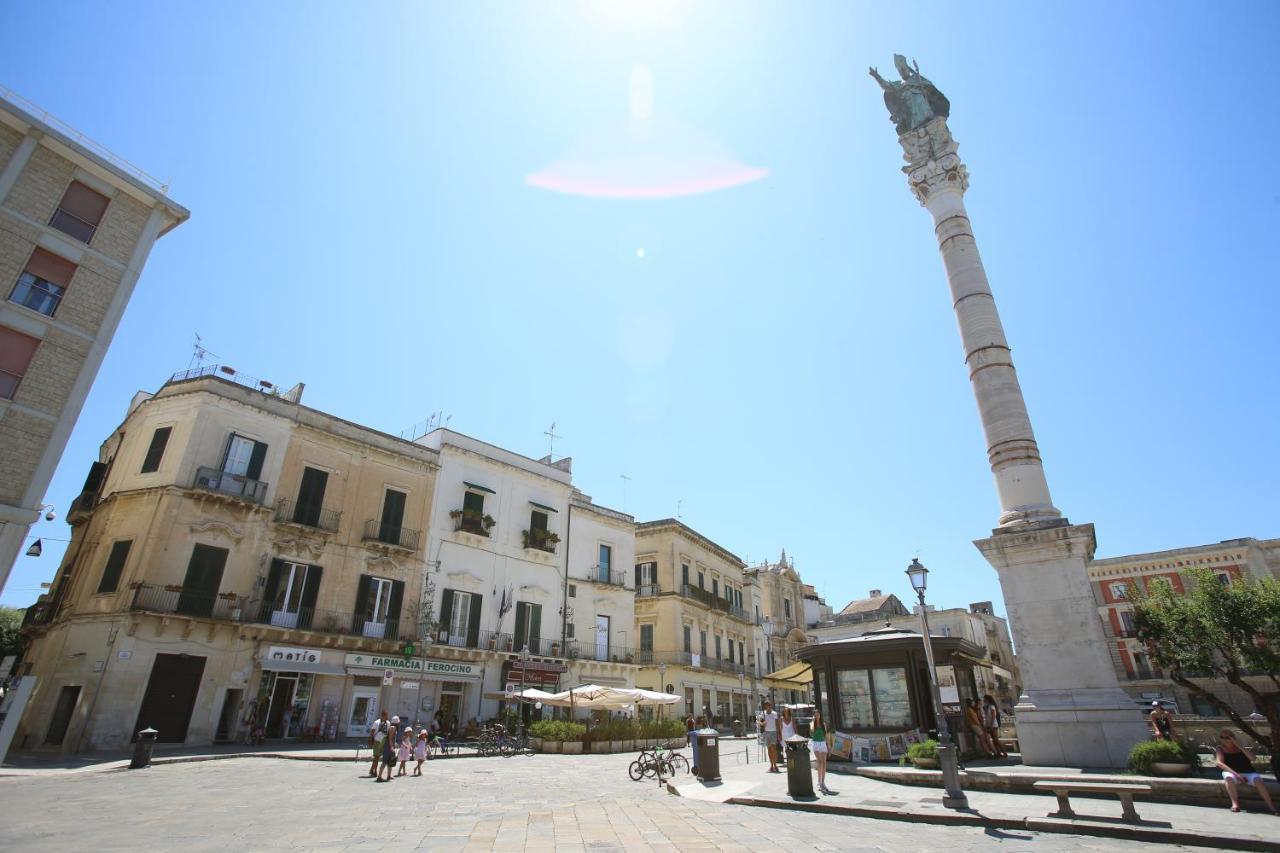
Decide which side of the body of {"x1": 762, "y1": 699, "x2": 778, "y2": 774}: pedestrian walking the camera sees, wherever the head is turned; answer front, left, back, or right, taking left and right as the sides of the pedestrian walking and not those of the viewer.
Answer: front

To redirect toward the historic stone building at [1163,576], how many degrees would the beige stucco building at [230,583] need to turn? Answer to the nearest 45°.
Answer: approximately 45° to its left

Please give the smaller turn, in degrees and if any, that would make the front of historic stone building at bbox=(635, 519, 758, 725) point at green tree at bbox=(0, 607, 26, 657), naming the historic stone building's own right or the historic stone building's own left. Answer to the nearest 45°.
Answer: approximately 135° to the historic stone building's own right

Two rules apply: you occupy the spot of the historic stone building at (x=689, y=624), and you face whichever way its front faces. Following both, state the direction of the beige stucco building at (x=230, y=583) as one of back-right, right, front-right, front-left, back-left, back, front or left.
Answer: right

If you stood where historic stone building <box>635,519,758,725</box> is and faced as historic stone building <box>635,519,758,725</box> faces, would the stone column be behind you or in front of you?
in front

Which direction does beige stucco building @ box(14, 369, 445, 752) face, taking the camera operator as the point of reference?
facing the viewer and to the right of the viewer

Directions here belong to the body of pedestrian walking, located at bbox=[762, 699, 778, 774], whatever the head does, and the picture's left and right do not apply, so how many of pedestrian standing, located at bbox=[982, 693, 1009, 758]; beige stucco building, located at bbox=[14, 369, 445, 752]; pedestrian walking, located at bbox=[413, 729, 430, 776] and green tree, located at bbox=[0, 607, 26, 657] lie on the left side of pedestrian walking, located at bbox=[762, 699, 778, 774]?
1

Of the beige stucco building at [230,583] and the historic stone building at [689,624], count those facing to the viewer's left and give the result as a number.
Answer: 0

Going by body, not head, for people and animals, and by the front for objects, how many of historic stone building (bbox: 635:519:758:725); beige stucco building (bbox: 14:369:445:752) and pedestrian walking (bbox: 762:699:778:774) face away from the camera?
0

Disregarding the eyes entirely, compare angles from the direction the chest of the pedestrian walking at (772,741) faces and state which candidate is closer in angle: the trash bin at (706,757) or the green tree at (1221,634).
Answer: the trash bin

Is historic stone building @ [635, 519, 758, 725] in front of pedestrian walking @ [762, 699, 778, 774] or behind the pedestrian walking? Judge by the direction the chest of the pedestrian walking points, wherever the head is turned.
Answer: behind

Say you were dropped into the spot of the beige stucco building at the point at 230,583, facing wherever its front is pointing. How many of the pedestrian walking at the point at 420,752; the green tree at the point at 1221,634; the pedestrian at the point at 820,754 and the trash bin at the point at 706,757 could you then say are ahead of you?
4

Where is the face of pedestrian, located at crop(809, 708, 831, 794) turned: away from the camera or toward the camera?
toward the camera

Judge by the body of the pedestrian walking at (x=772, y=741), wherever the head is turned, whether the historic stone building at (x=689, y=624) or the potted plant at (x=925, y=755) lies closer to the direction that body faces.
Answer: the potted plant
